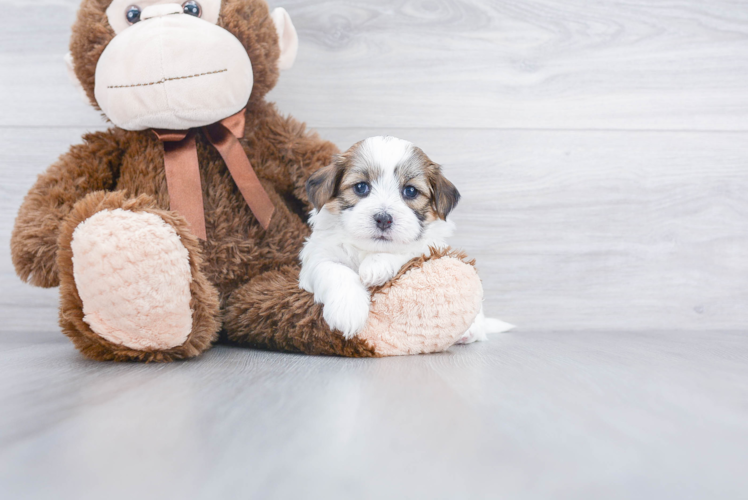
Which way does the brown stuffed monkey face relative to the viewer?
toward the camera
